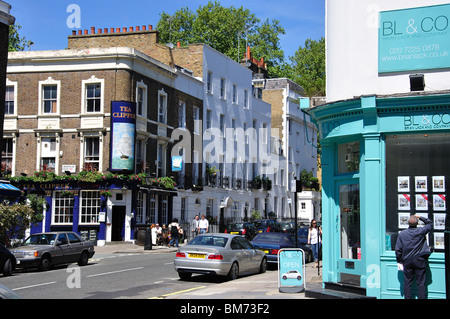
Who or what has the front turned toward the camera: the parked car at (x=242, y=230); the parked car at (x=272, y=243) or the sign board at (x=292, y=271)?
the sign board

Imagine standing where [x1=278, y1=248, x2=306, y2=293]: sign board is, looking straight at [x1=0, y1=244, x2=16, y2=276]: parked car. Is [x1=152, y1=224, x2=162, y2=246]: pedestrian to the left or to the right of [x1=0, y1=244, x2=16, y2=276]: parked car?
right

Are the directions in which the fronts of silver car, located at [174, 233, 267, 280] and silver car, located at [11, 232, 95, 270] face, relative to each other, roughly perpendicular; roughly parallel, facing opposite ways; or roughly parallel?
roughly parallel, facing opposite ways

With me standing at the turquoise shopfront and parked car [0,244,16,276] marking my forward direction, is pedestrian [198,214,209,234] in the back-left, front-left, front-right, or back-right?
front-right

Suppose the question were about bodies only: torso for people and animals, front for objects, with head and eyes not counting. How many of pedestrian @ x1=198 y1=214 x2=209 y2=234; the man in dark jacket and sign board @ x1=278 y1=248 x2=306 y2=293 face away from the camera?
1

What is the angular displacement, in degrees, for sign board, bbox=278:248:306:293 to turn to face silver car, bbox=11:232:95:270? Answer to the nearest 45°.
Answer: approximately 135° to its right

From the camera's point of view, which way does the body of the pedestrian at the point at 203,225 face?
toward the camera

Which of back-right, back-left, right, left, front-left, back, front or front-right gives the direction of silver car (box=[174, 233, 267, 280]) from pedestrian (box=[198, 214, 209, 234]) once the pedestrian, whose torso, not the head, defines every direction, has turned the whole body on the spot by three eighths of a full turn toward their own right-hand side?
back-left

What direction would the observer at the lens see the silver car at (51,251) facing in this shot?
facing the viewer and to the left of the viewer

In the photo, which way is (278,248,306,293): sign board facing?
toward the camera

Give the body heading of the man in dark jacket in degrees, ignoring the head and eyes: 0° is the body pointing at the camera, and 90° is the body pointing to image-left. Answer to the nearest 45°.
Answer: approximately 180°
